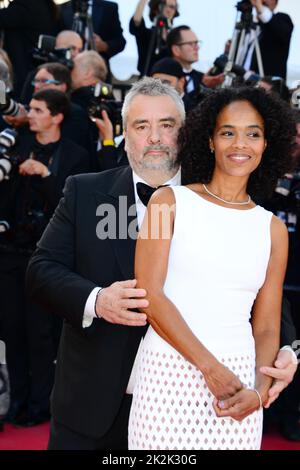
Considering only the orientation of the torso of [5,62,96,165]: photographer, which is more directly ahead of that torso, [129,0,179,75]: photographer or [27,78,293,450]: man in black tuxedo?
the man in black tuxedo

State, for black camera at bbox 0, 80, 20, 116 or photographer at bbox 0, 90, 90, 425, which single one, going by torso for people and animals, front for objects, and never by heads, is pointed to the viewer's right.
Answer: the black camera

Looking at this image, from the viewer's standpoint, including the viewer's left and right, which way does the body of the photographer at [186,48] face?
facing the viewer and to the right of the viewer

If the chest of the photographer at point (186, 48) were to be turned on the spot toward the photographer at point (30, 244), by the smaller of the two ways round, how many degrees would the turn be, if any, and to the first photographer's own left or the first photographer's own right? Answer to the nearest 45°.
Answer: approximately 90° to the first photographer's own right

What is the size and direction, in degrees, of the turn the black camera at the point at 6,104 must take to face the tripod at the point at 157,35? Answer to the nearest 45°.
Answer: approximately 45° to its left

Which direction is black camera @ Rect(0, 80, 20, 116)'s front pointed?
to the viewer's right
